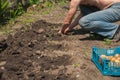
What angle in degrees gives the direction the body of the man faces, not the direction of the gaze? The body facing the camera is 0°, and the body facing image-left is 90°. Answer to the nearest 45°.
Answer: approximately 90°

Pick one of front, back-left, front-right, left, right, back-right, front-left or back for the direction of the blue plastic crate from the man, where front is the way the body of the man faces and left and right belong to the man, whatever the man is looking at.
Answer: left
